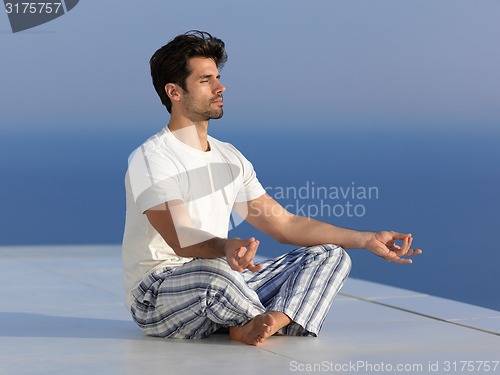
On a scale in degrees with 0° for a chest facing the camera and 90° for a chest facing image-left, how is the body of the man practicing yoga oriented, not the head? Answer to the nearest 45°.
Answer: approximately 315°
